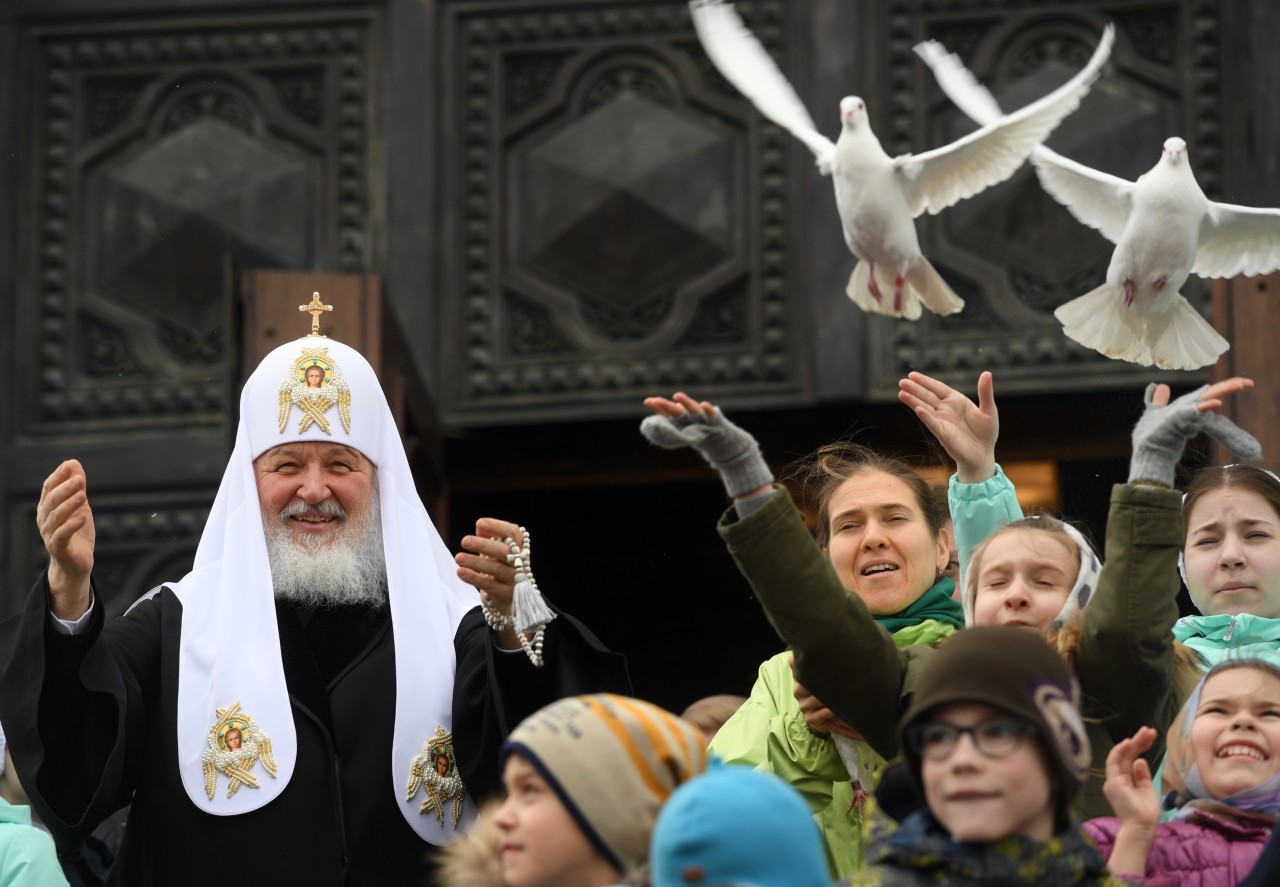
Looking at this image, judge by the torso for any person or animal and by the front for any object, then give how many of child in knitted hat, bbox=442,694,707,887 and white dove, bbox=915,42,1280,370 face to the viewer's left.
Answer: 1

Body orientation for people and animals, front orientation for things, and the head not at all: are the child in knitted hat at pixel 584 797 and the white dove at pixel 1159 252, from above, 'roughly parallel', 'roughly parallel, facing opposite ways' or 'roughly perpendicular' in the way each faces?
roughly perpendicular

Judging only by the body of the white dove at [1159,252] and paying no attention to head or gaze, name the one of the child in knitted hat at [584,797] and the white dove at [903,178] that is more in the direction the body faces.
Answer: the child in knitted hat

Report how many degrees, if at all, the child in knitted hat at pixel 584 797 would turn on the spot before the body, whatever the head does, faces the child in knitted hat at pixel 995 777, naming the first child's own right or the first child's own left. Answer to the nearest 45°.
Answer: approximately 180°

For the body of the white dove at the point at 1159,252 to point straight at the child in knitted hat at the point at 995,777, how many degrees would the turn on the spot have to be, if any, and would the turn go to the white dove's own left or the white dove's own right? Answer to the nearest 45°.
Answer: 0° — it already faces them

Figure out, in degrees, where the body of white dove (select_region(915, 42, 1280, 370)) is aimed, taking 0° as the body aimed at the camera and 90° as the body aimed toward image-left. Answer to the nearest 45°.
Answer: approximately 0°

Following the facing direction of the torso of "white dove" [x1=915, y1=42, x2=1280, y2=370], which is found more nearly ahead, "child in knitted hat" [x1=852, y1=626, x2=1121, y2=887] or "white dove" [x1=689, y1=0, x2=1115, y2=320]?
the child in knitted hat

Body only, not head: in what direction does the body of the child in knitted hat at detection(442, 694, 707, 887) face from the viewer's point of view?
to the viewer's left

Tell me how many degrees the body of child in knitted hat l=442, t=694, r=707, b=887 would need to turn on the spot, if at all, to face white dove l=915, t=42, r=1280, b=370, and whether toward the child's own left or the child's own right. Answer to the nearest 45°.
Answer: approximately 135° to the child's own right

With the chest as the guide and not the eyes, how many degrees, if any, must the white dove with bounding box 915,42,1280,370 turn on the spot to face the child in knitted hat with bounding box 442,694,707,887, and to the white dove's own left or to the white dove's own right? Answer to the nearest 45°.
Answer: approximately 45° to the white dove's own right

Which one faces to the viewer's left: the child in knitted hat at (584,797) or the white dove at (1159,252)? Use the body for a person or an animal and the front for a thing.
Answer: the child in knitted hat
